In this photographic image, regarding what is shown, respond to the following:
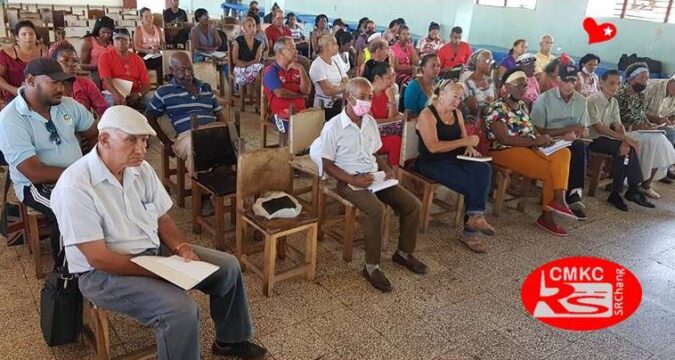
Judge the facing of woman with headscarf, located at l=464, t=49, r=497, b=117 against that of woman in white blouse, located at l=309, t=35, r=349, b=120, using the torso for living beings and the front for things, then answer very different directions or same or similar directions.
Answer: same or similar directions

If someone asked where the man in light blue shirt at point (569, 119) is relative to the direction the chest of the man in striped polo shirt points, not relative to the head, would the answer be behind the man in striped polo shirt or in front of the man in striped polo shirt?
in front

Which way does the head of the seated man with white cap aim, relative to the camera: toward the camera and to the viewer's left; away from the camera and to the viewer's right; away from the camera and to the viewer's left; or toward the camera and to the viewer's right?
toward the camera and to the viewer's right

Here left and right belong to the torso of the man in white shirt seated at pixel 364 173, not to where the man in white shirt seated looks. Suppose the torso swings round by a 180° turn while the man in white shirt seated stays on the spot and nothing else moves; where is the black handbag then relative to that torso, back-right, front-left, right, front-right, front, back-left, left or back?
left

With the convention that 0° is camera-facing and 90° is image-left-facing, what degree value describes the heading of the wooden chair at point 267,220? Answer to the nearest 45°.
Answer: approximately 315°

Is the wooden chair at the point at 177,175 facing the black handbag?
no

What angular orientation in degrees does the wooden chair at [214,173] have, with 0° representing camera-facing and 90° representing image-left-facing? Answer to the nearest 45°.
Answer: approximately 315°

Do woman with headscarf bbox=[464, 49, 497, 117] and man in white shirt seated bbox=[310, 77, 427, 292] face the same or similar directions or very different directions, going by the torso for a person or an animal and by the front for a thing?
same or similar directions

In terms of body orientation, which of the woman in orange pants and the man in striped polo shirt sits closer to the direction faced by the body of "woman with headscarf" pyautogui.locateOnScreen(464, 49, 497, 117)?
the woman in orange pants

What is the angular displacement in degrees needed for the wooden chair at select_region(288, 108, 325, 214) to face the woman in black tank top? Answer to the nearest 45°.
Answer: approximately 45° to its left

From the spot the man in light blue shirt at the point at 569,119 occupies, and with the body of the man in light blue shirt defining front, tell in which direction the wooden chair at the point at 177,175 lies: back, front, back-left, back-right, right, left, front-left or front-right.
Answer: right

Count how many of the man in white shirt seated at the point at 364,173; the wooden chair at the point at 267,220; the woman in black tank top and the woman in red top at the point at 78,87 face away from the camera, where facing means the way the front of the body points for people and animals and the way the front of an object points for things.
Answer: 0

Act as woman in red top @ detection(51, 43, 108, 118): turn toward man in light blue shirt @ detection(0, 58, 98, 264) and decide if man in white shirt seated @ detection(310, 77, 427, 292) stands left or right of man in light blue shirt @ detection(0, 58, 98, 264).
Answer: left

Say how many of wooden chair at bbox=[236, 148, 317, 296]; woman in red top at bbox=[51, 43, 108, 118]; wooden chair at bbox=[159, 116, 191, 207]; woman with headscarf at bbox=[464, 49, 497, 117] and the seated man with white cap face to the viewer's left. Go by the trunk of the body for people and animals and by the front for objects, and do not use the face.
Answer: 0

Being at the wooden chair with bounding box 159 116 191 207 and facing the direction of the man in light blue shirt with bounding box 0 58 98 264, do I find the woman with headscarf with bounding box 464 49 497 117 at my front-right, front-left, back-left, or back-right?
back-left

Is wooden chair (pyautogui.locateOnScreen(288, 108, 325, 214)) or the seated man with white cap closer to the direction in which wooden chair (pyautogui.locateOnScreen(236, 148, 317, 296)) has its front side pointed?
the seated man with white cap

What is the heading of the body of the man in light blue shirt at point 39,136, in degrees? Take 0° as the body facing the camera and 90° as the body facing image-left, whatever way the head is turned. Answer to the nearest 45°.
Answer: approximately 315°

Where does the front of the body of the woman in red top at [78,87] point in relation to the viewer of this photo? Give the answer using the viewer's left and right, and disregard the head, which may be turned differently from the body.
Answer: facing the viewer and to the right of the viewer

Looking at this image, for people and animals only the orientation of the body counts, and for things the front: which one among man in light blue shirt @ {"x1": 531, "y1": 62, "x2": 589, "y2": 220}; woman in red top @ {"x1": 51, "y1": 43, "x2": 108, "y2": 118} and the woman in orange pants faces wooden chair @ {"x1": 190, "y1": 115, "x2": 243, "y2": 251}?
the woman in red top

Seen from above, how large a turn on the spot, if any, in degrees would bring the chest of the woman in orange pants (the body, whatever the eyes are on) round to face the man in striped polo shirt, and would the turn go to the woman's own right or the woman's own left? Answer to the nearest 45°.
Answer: approximately 90° to the woman's own right
